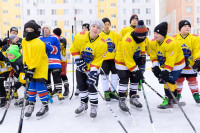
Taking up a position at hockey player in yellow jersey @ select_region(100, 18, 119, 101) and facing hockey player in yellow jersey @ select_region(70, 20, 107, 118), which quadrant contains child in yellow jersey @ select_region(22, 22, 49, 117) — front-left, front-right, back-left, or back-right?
front-right

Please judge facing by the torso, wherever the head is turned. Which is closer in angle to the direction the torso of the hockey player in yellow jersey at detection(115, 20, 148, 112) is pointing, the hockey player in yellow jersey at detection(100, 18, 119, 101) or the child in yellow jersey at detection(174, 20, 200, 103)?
the child in yellow jersey

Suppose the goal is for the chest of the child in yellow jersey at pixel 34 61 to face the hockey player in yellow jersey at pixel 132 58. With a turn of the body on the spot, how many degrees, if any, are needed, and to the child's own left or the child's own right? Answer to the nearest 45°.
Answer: approximately 135° to the child's own left

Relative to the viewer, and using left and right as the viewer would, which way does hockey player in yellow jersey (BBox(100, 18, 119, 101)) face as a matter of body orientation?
facing the viewer

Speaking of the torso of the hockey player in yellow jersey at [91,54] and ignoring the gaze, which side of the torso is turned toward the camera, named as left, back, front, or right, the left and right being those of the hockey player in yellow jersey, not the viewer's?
front

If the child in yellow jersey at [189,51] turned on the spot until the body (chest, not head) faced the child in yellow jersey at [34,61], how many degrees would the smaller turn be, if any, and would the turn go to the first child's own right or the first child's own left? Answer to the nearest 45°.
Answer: approximately 45° to the first child's own right

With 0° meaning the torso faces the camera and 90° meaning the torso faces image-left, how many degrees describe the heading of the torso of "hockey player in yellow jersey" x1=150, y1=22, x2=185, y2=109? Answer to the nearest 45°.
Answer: approximately 45°

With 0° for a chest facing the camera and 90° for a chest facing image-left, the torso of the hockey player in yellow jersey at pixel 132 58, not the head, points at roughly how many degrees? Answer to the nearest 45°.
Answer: approximately 315°

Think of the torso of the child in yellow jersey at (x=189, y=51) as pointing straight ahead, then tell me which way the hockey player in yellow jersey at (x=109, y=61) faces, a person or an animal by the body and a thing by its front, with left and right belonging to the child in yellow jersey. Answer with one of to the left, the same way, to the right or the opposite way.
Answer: the same way

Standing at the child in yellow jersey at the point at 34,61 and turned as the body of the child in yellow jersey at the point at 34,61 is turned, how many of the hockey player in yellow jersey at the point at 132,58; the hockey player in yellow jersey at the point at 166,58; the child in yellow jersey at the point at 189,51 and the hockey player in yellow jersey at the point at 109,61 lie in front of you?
0

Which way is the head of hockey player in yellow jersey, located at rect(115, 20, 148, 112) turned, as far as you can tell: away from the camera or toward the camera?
toward the camera
